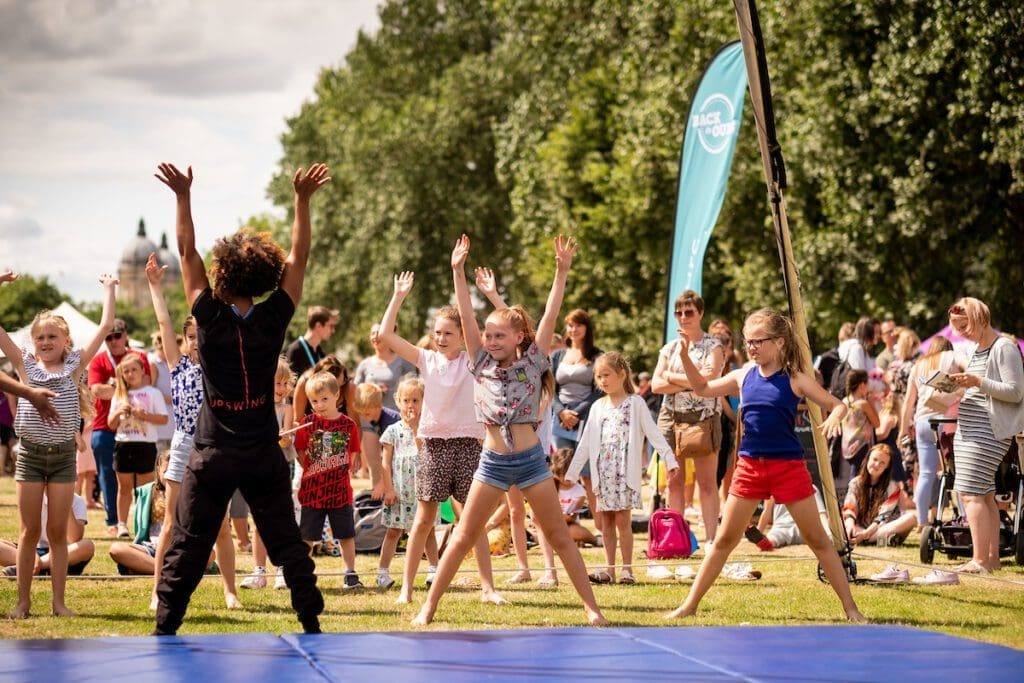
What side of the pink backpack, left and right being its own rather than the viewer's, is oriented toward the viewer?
front

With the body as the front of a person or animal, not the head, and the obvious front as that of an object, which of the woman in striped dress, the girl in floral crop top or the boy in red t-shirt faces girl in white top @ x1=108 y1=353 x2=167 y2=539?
the woman in striped dress

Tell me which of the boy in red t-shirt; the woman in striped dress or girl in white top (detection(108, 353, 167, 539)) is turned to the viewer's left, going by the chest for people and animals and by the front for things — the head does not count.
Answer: the woman in striped dress

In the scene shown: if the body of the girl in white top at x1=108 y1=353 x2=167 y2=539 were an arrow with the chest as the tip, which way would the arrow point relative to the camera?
toward the camera

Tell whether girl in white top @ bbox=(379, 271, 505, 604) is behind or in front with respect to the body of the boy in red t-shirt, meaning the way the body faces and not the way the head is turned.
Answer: in front

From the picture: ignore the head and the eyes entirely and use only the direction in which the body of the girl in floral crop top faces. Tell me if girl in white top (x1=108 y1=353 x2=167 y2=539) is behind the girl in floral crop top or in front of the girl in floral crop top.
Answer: behind

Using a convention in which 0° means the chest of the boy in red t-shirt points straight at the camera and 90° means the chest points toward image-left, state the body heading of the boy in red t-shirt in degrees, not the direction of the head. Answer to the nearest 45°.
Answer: approximately 0°

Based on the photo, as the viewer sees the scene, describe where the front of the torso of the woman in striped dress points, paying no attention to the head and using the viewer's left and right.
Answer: facing to the left of the viewer

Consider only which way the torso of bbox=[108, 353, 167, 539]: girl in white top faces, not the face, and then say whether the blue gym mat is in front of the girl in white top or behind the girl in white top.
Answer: in front

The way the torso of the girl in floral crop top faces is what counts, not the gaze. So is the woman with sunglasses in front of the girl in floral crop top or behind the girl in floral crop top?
behind

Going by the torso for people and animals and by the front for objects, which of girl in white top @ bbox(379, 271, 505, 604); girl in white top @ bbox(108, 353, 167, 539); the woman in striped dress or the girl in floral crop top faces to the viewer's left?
the woman in striped dress
